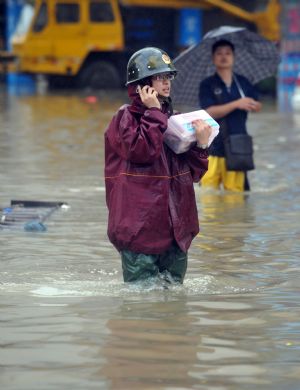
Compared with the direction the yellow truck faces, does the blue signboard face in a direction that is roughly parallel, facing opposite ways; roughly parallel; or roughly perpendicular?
roughly perpendicular

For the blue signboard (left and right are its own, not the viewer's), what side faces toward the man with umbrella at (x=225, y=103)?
front

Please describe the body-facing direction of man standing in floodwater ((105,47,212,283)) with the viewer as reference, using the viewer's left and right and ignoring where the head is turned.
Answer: facing the viewer and to the right of the viewer

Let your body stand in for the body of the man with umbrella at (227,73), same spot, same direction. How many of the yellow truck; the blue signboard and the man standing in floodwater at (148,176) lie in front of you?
1

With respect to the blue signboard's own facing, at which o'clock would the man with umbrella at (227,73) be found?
The man with umbrella is roughly at 12 o'clock from the blue signboard.

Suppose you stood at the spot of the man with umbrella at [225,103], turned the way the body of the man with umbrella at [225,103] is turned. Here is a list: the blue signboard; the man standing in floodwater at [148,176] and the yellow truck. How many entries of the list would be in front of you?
1

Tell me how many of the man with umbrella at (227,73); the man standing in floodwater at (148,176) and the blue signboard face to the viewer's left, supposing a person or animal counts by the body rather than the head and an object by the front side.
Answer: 0

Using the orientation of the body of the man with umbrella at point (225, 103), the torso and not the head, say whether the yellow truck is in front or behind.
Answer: behind

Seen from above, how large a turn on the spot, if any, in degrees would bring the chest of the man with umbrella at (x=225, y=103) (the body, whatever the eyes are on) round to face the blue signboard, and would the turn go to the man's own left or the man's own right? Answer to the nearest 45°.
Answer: approximately 180°

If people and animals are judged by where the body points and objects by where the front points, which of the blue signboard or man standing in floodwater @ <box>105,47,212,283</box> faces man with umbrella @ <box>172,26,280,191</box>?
the blue signboard

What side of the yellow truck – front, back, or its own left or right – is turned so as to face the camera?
left

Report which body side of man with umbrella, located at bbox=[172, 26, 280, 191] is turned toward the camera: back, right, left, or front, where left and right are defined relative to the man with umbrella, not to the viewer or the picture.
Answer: front

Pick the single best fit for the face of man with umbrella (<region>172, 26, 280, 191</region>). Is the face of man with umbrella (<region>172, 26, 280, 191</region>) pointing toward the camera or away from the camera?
toward the camera

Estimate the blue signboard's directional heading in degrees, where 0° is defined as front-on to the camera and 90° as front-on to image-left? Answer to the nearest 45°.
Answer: approximately 0°

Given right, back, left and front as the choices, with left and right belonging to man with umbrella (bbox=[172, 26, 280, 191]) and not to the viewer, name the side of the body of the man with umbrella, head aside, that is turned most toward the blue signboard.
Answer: back

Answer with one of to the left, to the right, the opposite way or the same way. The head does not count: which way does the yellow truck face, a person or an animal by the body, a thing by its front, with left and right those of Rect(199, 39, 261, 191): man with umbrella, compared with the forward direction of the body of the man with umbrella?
to the right

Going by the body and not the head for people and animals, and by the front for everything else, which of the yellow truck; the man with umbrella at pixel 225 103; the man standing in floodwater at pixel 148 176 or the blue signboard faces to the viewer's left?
the yellow truck
